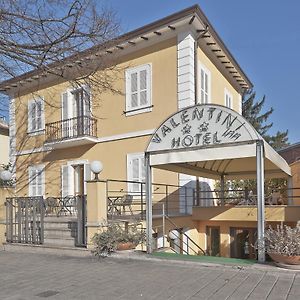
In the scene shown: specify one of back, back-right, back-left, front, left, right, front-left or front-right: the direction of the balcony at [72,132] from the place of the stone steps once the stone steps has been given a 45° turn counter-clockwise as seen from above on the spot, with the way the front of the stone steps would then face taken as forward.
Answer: back-left

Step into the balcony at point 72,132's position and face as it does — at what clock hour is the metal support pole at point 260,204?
The metal support pole is roughly at 10 o'clock from the balcony.

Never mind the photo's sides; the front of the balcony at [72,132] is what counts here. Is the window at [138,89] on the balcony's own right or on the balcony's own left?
on the balcony's own left

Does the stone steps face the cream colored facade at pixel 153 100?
no

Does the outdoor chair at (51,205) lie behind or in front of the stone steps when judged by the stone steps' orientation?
behind

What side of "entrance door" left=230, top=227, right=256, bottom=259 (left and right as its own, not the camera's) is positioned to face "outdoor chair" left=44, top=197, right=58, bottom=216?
right

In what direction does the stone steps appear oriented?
toward the camera

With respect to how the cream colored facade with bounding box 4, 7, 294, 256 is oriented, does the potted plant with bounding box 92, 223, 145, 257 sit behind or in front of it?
in front

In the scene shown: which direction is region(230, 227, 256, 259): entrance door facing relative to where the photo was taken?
toward the camera

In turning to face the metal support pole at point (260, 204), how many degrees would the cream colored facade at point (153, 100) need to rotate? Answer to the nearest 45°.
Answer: approximately 45° to its left

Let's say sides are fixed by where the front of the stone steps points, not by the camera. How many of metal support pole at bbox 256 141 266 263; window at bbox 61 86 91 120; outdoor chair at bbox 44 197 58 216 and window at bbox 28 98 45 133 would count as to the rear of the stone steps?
3

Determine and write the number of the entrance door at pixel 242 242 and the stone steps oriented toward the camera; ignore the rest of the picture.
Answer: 2

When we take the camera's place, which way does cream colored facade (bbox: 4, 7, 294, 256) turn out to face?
facing the viewer and to the left of the viewer
